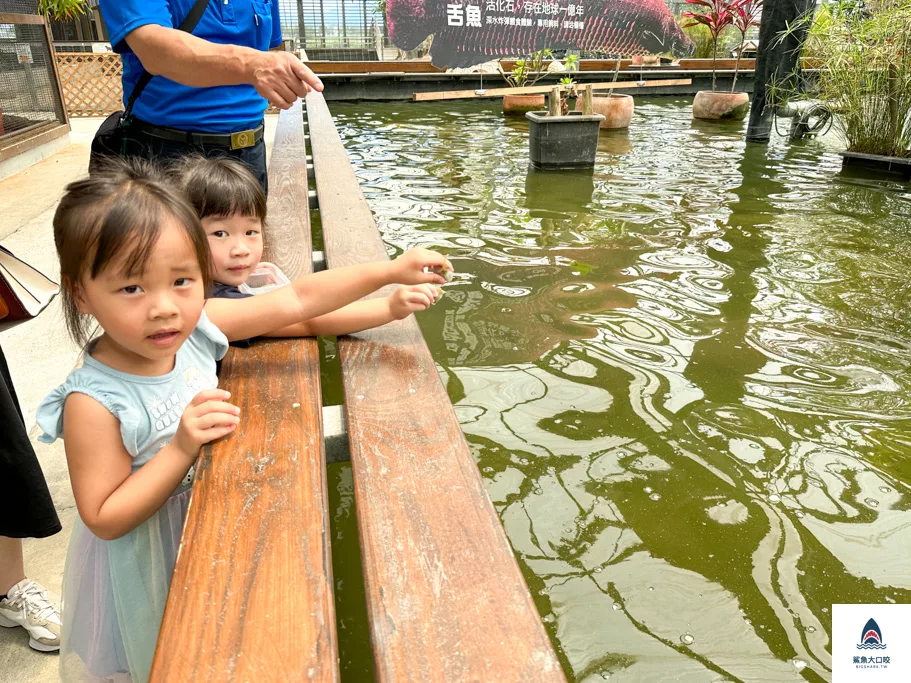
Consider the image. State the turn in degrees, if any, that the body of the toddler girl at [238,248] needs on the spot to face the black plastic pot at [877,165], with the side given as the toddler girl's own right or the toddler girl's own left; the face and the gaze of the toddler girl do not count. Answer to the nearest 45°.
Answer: approximately 90° to the toddler girl's own left

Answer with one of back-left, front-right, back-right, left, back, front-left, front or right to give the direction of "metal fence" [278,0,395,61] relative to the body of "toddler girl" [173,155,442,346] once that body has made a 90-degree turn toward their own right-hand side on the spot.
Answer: back-right

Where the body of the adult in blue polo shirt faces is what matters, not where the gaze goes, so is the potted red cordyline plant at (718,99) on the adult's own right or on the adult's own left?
on the adult's own left

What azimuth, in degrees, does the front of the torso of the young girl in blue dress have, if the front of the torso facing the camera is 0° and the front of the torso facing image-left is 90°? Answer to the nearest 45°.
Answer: approximately 315°

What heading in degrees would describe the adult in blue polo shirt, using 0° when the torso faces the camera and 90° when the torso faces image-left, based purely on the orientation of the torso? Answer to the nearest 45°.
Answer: approximately 315°

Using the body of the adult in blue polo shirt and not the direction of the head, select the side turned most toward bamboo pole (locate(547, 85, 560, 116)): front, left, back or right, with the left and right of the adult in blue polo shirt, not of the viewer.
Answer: left

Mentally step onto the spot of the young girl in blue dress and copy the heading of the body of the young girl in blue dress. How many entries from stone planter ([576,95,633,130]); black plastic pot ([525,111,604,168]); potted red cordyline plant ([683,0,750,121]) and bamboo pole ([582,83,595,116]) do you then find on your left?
4
